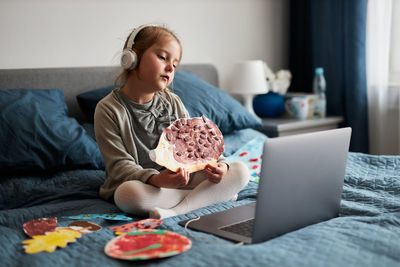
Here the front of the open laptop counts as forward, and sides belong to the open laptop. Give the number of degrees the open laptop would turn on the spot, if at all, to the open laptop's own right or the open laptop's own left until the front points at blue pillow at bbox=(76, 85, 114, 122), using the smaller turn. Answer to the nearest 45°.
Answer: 0° — it already faces it

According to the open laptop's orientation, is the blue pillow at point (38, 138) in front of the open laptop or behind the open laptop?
in front

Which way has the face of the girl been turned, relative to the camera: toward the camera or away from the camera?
toward the camera

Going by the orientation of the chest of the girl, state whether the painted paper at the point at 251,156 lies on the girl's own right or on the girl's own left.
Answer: on the girl's own left

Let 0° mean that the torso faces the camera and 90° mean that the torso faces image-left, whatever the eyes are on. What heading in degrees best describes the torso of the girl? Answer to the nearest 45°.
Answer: approximately 315°

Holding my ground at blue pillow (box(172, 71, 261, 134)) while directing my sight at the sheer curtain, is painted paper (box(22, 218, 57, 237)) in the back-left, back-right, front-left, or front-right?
back-right

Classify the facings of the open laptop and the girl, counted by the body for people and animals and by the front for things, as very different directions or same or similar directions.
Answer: very different directions

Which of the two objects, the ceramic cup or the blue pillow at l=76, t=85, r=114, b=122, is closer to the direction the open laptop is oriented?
the blue pillow

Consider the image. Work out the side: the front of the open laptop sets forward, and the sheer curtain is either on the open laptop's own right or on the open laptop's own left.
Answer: on the open laptop's own right

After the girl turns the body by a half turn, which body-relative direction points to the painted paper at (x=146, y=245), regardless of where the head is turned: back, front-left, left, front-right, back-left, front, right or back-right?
back-left

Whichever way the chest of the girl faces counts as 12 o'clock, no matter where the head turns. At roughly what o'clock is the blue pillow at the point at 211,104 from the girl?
The blue pillow is roughly at 8 o'clock from the girl.

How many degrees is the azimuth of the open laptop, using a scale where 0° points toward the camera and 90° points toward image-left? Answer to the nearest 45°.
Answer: approximately 135°
